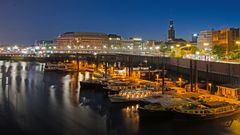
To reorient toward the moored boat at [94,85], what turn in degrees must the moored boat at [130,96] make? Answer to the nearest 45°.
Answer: approximately 45° to its right

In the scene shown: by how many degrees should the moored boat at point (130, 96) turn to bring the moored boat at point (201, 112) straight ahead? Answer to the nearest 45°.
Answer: approximately 135° to its left

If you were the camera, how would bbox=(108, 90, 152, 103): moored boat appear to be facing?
facing to the left of the viewer

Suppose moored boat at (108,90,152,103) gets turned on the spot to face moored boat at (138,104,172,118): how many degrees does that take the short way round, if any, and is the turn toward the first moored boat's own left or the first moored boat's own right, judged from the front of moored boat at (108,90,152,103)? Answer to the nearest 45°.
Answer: approximately 90° to the first moored boat's own left

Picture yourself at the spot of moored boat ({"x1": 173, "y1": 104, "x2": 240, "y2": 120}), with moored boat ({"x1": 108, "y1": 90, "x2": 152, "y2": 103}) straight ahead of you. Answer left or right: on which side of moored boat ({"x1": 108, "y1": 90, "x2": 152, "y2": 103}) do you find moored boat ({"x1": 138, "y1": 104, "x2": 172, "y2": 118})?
left
